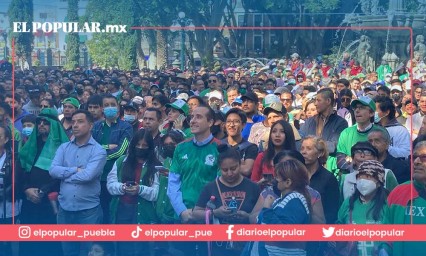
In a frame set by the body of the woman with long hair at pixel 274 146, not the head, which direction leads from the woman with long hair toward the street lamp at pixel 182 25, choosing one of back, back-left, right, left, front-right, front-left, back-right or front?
back

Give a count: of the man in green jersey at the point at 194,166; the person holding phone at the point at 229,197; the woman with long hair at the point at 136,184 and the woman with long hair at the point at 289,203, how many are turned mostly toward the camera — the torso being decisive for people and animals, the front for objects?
3

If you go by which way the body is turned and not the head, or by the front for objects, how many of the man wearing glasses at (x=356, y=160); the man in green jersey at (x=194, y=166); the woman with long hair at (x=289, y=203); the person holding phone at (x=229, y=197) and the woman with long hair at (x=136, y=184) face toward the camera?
4

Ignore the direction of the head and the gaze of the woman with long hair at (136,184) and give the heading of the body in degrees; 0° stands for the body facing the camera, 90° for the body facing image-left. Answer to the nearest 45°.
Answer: approximately 0°

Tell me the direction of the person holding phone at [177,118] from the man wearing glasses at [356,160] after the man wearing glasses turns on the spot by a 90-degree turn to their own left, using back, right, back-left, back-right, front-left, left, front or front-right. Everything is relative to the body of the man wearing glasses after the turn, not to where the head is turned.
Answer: back-left

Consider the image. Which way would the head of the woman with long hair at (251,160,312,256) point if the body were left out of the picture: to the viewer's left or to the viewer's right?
to the viewer's left

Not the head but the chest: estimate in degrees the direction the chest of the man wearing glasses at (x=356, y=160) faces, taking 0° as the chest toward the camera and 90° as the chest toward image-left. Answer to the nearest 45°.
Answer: approximately 0°

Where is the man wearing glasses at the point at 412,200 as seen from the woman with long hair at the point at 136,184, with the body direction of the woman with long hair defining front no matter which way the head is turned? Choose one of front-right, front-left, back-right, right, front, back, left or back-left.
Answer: front-left
